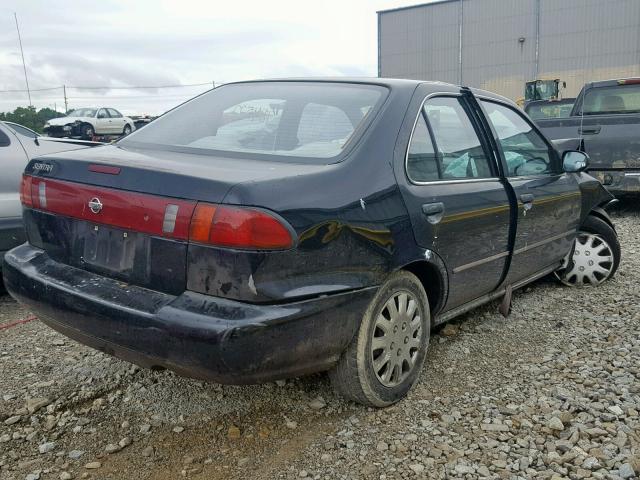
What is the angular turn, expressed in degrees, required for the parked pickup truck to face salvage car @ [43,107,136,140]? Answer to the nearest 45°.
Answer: approximately 135° to its left

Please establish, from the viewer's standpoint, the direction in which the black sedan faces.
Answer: facing away from the viewer and to the right of the viewer

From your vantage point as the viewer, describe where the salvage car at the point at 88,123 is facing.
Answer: facing the viewer and to the left of the viewer

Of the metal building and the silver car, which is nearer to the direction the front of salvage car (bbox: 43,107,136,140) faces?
the silver car

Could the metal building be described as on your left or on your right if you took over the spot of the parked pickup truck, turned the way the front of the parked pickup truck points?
on your left

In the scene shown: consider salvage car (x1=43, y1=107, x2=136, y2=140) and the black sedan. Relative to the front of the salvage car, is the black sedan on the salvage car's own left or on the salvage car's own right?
on the salvage car's own left

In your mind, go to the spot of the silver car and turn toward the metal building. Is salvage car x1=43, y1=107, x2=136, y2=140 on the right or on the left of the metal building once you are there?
left

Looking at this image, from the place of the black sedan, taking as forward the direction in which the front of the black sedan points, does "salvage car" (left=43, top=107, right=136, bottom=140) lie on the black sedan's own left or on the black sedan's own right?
on the black sedan's own left

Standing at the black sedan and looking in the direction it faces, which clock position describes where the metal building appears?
The metal building is roughly at 11 o'clock from the black sedan.

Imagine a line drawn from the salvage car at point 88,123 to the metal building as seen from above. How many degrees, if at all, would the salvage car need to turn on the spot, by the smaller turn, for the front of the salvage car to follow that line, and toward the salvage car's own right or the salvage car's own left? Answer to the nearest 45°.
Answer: approximately 135° to the salvage car's own left
